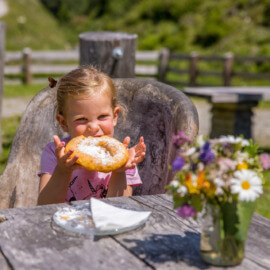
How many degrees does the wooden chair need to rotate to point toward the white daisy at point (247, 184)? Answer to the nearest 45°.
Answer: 0° — it already faces it

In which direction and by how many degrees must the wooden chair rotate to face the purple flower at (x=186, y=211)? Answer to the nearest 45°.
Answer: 0° — it already faces it

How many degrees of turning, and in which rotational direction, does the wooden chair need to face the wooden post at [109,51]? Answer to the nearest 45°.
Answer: approximately 180°

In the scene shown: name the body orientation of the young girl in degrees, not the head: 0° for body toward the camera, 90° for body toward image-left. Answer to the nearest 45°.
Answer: approximately 0°

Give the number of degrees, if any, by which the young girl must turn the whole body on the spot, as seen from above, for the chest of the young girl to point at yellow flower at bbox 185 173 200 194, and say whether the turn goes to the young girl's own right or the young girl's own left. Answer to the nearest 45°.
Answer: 0° — they already face it

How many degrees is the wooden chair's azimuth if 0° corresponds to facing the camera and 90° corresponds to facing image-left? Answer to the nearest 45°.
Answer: approximately 0°

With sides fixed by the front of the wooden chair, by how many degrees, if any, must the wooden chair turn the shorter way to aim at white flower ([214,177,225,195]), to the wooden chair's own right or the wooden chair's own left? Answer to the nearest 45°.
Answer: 0° — it already faces it
